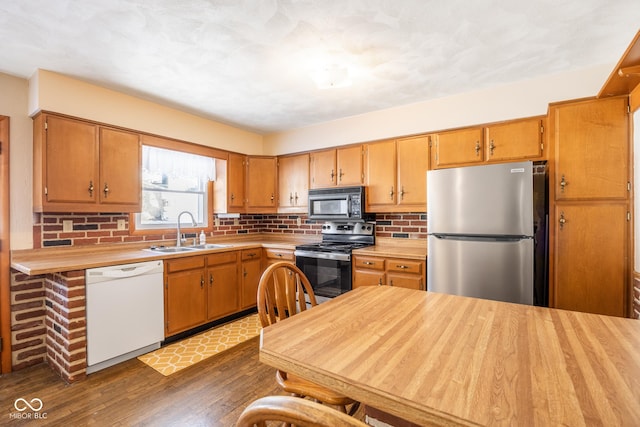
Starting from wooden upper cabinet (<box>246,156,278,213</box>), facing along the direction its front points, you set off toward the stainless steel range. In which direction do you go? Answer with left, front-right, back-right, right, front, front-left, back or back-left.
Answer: front-left

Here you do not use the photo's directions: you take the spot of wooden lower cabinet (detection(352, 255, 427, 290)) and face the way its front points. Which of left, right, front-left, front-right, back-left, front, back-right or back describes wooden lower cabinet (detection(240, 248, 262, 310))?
front-right

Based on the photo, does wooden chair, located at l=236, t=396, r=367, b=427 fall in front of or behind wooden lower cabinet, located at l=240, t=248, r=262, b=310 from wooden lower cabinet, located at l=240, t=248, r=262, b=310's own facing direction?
in front

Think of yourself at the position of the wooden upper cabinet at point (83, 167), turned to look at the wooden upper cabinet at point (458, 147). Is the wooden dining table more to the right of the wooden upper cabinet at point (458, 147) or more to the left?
right

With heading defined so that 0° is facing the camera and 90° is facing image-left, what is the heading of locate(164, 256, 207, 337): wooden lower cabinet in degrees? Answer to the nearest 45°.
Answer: approximately 315°

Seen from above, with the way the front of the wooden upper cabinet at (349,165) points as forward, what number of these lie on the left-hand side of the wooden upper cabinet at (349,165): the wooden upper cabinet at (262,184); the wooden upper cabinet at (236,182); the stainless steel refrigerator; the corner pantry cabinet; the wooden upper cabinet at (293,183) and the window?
2

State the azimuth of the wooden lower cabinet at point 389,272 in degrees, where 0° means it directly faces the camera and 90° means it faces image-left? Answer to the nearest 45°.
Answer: approximately 45°

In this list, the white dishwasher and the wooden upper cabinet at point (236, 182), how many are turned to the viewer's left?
0
